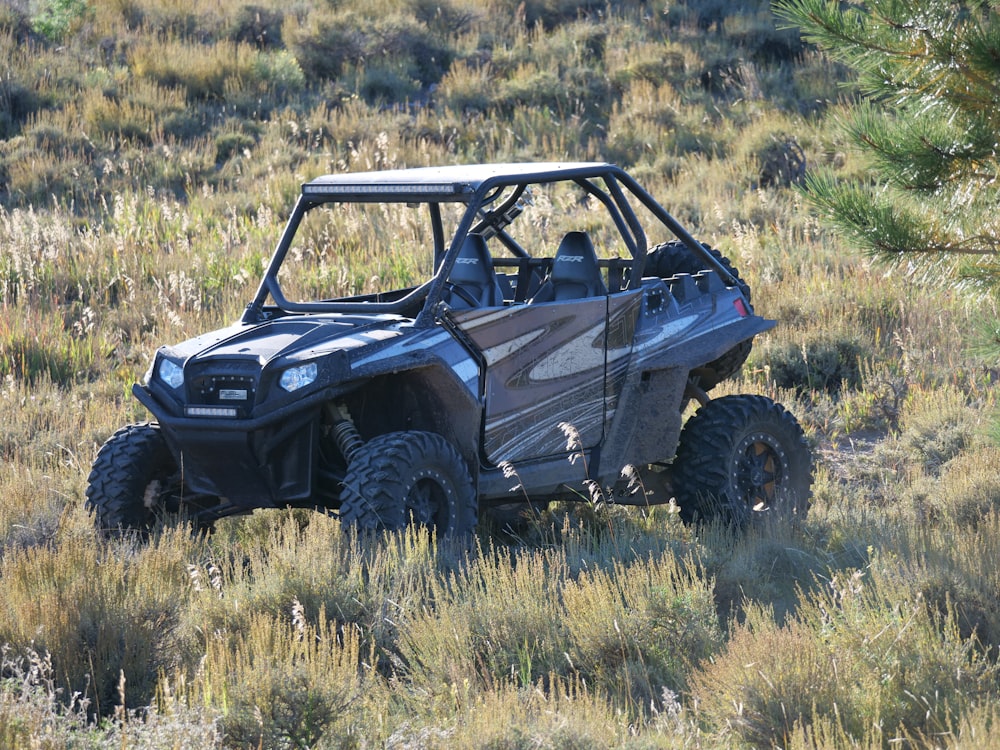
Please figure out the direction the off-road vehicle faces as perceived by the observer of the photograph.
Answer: facing the viewer and to the left of the viewer
